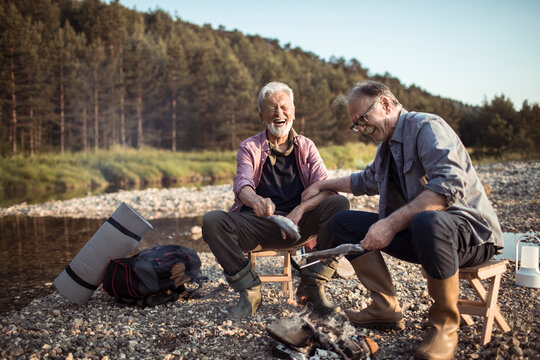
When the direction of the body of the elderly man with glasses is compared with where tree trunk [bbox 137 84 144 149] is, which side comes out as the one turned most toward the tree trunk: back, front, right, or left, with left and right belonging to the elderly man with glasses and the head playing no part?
right

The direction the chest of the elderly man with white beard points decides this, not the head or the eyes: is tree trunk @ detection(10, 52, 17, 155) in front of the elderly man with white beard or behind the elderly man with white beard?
behind

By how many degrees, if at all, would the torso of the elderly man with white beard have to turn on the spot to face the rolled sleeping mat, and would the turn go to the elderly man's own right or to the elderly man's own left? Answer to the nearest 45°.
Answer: approximately 90° to the elderly man's own right

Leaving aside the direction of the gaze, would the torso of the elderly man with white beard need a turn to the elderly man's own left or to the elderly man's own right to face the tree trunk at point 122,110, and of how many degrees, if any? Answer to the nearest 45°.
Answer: approximately 180°

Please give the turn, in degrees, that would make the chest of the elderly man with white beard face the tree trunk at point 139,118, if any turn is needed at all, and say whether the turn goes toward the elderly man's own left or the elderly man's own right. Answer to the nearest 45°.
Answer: approximately 180°

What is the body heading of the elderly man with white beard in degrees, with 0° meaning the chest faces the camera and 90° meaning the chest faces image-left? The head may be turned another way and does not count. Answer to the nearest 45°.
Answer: approximately 0°

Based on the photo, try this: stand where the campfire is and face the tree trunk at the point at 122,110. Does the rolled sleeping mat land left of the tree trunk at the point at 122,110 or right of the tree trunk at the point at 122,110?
left
